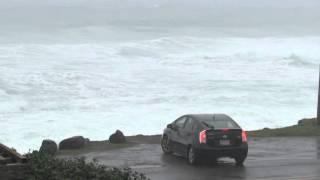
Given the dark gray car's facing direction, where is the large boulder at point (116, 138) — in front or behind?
in front

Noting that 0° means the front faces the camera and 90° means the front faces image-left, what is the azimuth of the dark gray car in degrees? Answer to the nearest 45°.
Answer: approximately 135°

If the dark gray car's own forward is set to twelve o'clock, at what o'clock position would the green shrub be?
The green shrub is roughly at 8 o'clock from the dark gray car.
